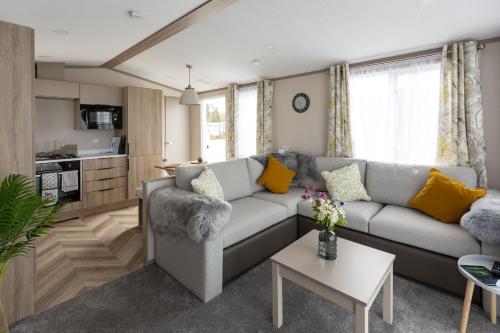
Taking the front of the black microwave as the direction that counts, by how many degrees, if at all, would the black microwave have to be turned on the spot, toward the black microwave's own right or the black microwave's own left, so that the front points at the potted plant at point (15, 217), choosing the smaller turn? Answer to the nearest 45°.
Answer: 0° — it already faces it

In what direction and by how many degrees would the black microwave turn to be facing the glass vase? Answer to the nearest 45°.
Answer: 0° — it already faces it

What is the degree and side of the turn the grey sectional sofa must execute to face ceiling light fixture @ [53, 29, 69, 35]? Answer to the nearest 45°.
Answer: approximately 90° to its right

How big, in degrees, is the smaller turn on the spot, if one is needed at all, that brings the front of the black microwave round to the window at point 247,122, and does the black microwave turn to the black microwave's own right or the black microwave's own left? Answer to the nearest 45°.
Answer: approximately 90° to the black microwave's own left

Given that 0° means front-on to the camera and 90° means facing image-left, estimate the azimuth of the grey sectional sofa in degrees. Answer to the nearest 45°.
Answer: approximately 0°

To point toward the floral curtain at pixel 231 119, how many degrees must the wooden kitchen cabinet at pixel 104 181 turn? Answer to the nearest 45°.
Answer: approximately 45° to its left

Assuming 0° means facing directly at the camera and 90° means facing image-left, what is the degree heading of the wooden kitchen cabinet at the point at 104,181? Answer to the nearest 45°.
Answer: approximately 315°

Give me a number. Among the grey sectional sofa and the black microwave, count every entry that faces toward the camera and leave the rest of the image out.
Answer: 2
